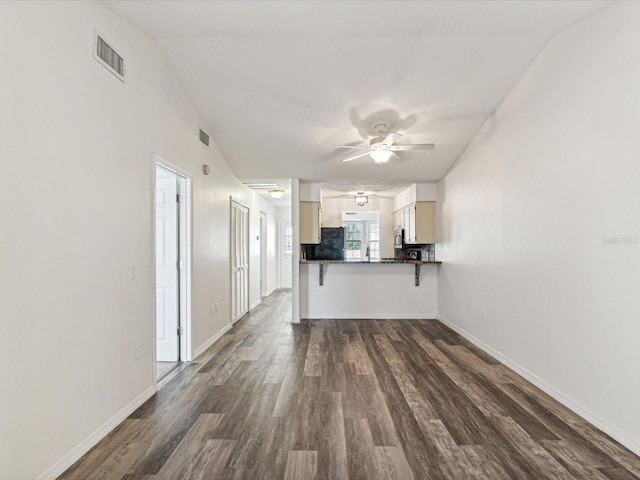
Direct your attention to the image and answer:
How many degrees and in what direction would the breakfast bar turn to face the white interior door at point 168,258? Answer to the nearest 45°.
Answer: approximately 45° to its right

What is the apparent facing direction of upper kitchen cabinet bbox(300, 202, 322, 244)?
to the viewer's right

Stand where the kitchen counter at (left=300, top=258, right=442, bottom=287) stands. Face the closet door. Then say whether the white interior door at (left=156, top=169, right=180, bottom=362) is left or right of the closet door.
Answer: left

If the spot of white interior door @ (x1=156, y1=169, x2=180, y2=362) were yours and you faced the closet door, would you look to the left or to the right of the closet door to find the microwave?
right

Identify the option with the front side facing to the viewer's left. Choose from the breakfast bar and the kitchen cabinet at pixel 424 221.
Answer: the kitchen cabinet

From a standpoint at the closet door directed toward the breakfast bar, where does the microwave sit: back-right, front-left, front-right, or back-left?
front-left

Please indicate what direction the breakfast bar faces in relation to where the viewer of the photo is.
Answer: facing the viewer

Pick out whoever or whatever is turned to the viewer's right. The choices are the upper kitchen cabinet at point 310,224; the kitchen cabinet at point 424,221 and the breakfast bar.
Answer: the upper kitchen cabinet

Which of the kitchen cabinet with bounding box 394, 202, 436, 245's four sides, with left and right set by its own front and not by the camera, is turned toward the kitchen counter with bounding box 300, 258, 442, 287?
front

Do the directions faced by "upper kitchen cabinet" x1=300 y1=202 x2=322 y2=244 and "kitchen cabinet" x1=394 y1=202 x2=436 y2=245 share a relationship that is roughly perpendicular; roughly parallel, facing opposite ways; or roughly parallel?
roughly parallel, facing opposite ways

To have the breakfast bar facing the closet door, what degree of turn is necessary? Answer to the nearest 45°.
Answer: approximately 90° to its right

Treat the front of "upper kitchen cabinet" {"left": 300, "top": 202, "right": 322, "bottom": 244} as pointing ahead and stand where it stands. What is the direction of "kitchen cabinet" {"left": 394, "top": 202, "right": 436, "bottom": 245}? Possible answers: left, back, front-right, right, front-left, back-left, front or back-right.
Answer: front

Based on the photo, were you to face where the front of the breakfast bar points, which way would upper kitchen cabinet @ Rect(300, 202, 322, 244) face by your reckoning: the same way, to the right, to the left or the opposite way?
to the left

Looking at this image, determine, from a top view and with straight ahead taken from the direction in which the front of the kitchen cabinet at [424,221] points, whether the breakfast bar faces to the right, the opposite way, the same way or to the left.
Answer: to the left

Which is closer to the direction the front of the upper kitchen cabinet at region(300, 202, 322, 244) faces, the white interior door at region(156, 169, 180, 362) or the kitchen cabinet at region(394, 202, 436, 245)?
the kitchen cabinet

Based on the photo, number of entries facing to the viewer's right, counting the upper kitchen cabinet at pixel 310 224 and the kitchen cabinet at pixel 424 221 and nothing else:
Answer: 1

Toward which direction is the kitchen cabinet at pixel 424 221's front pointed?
to the viewer's left
